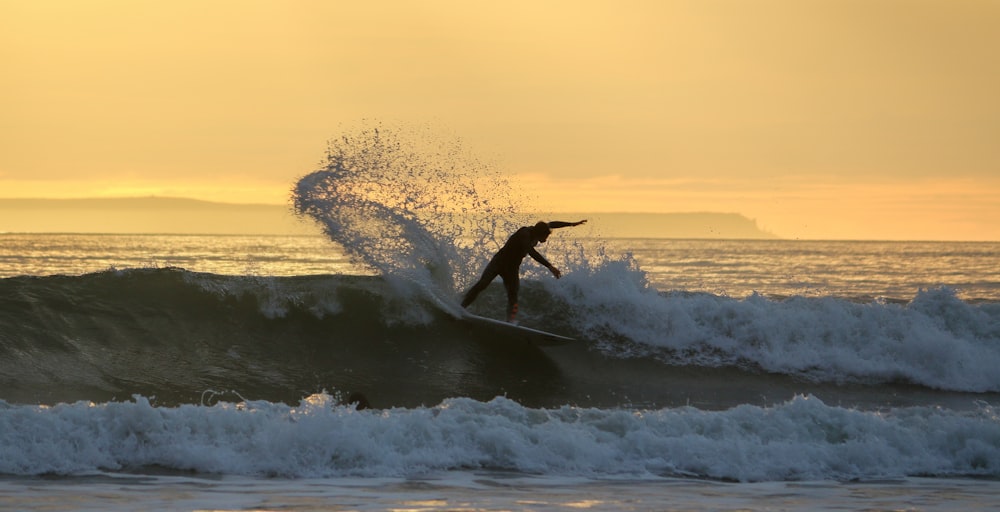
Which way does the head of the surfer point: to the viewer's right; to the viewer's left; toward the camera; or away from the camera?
to the viewer's right

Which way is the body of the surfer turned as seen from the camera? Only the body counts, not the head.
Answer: to the viewer's right
